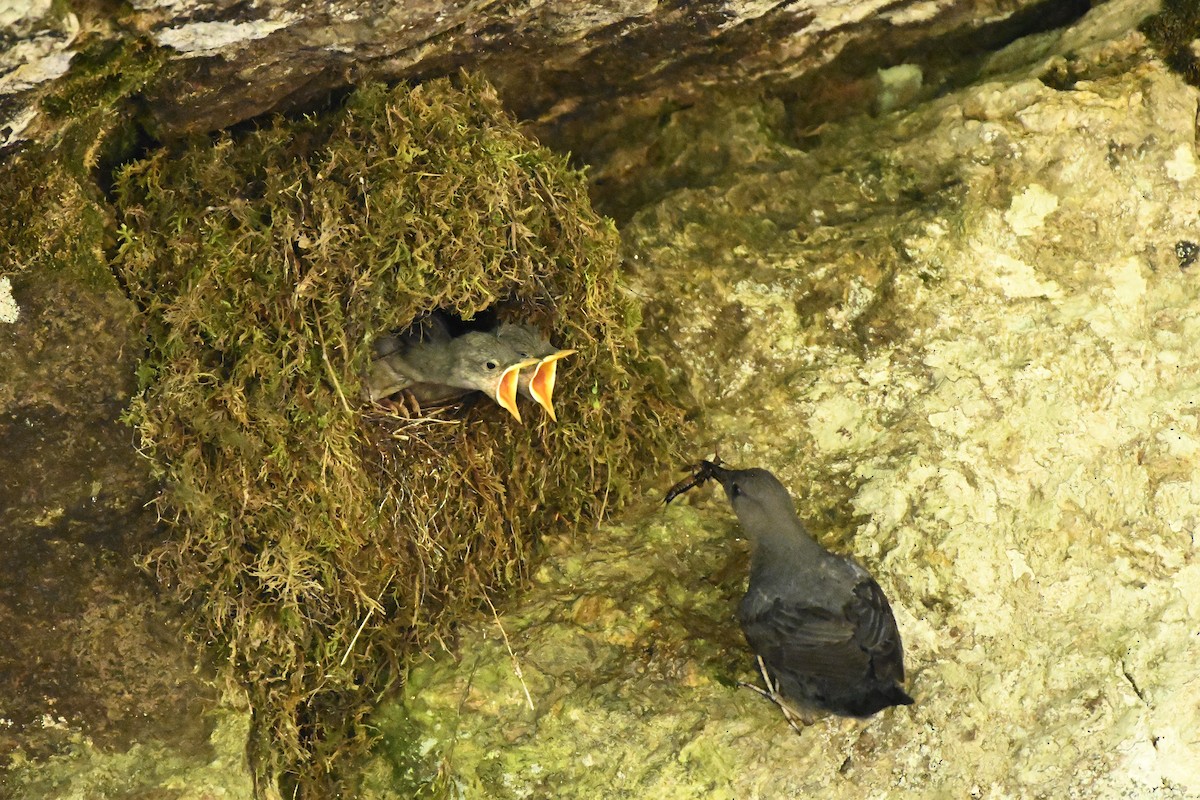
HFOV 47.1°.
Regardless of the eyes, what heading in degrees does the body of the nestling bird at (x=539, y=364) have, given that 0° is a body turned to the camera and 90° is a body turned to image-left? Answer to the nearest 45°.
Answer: approximately 270°

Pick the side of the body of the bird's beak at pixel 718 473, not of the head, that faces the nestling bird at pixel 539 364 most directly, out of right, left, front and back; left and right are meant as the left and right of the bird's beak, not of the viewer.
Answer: front

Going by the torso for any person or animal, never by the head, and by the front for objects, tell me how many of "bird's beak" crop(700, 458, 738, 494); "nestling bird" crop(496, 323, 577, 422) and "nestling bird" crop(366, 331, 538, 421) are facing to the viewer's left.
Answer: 1

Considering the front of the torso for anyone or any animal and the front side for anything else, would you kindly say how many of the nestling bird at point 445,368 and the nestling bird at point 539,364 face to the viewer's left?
0

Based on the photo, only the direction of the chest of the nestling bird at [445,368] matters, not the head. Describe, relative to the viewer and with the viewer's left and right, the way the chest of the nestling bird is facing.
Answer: facing to the right of the viewer

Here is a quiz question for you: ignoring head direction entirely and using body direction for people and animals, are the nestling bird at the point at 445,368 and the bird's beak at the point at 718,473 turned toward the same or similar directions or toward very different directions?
very different directions

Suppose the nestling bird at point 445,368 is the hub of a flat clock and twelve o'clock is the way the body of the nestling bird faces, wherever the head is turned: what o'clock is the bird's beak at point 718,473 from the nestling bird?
The bird's beak is roughly at 1 o'clock from the nestling bird.

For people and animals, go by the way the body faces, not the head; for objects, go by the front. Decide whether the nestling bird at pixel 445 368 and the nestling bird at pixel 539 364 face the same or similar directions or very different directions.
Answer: same or similar directions
